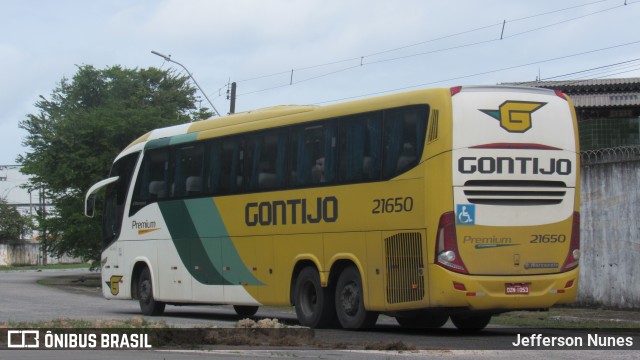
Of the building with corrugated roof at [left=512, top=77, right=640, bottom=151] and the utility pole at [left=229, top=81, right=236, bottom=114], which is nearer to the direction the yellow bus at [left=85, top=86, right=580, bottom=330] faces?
the utility pole

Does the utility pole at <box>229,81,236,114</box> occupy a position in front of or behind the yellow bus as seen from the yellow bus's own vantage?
in front

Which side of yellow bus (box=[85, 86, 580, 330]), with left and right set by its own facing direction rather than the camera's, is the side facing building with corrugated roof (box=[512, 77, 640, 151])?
right

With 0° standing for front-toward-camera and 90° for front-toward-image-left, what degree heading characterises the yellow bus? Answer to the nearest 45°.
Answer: approximately 135°
